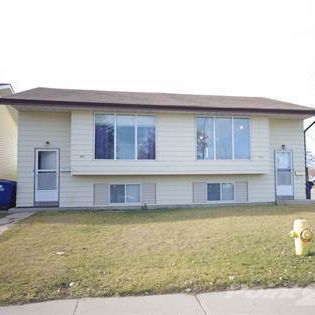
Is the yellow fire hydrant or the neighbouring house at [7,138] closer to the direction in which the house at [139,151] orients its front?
the yellow fire hydrant

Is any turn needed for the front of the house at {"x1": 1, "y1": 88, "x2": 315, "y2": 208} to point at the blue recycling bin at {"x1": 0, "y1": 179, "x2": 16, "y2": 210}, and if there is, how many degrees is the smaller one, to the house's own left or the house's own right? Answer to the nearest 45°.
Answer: approximately 90° to the house's own right

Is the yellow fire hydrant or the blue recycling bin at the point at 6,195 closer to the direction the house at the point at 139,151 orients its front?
the yellow fire hydrant

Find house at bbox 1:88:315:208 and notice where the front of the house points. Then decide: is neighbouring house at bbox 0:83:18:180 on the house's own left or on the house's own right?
on the house's own right
